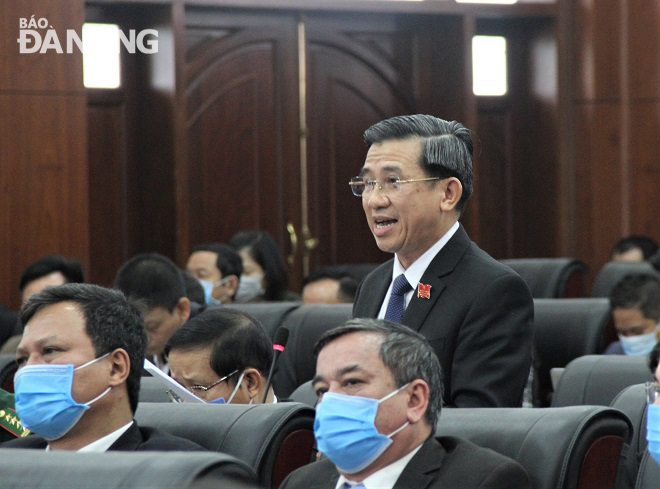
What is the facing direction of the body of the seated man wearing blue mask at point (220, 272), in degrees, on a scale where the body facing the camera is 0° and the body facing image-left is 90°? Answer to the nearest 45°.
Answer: approximately 45°

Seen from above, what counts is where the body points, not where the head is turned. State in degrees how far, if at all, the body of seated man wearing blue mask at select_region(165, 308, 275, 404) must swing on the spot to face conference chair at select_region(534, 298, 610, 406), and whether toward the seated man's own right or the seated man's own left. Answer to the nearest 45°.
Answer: approximately 180°

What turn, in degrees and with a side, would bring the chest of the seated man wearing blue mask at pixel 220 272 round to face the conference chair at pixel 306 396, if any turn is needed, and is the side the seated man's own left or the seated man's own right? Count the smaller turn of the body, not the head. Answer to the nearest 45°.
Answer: approximately 45° to the seated man's own left

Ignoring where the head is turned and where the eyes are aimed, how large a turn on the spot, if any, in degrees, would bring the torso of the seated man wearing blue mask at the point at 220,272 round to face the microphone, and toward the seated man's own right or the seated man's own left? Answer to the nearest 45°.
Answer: approximately 45° to the seated man's own left
